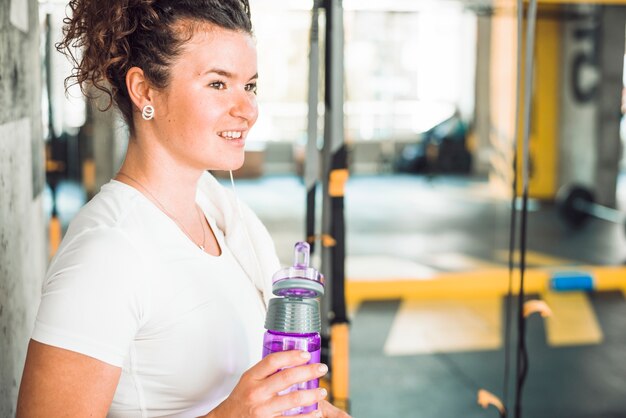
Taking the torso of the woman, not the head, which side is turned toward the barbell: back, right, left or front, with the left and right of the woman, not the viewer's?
left

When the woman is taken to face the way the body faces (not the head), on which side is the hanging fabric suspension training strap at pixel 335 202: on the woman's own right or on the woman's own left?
on the woman's own left

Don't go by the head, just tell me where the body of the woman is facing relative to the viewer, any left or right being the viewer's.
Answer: facing the viewer and to the right of the viewer
